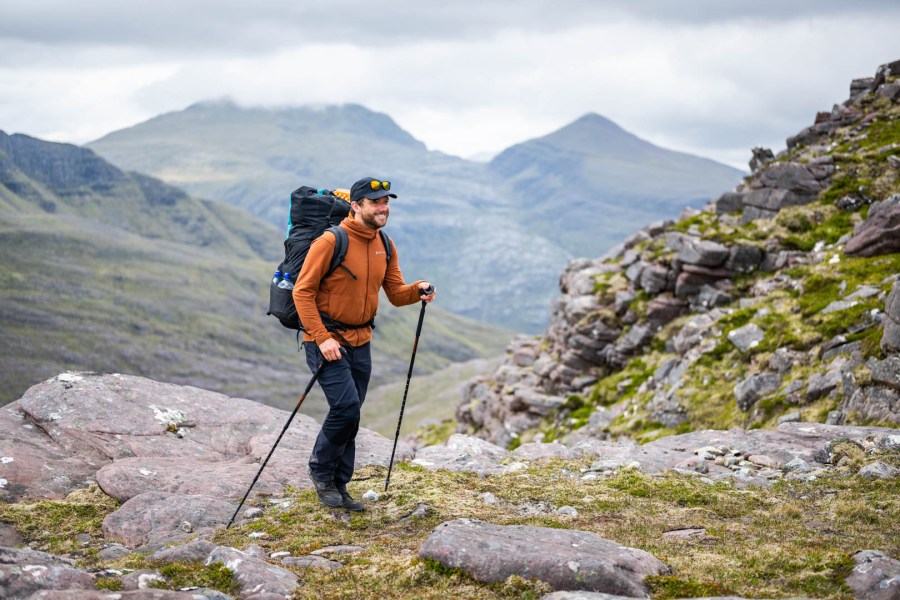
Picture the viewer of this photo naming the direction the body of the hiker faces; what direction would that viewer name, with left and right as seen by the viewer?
facing the viewer and to the right of the viewer

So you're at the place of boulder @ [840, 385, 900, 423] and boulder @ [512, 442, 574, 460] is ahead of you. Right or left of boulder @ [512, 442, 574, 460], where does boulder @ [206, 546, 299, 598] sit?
left

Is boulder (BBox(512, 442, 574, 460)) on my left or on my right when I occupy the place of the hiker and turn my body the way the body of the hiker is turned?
on my left

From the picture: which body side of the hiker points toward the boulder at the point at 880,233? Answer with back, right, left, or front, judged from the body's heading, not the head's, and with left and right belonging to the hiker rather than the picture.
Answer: left

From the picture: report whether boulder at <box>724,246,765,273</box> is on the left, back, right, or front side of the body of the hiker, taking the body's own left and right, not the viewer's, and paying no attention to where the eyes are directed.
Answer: left

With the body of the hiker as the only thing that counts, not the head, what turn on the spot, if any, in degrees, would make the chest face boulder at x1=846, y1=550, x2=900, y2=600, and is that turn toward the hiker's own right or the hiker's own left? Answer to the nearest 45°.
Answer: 0° — they already face it

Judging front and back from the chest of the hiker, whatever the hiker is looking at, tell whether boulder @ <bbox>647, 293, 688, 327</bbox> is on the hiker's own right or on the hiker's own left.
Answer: on the hiker's own left

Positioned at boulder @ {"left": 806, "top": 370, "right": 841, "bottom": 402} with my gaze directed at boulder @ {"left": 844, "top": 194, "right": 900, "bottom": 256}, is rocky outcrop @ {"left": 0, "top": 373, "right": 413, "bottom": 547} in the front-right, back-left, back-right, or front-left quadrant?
back-left

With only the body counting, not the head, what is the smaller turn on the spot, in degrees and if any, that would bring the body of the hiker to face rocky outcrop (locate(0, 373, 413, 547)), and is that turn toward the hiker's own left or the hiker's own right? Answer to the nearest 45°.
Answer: approximately 180°
